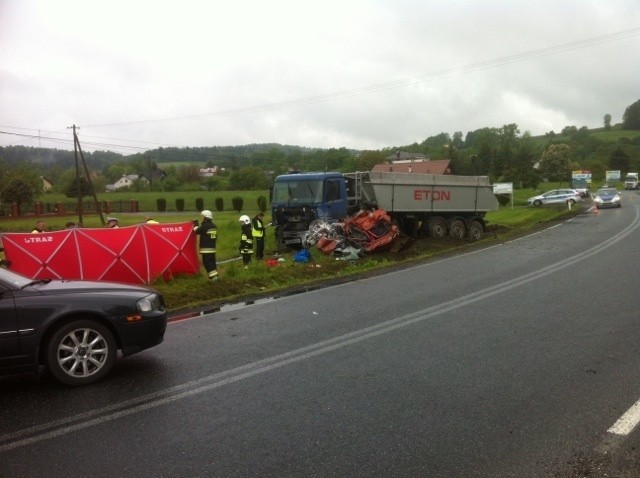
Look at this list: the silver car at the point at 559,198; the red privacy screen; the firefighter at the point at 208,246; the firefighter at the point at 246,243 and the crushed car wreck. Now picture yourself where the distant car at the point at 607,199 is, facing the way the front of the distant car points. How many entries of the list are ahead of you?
4

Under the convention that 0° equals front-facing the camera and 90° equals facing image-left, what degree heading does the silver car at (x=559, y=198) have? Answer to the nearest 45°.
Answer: approximately 90°

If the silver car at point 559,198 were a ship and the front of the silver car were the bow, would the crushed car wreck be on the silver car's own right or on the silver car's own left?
on the silver car's own left

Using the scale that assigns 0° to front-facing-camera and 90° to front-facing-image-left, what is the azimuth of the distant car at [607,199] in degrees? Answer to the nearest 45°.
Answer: approximately 0°

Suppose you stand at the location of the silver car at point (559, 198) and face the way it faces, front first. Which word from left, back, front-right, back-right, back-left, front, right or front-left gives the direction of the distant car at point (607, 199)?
back-left

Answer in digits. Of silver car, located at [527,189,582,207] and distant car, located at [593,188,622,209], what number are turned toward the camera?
1

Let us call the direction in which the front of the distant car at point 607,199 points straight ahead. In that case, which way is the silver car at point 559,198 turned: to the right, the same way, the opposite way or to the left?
to the right

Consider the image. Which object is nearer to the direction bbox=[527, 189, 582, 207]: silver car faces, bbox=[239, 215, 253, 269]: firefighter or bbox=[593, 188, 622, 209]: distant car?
the firefighter
